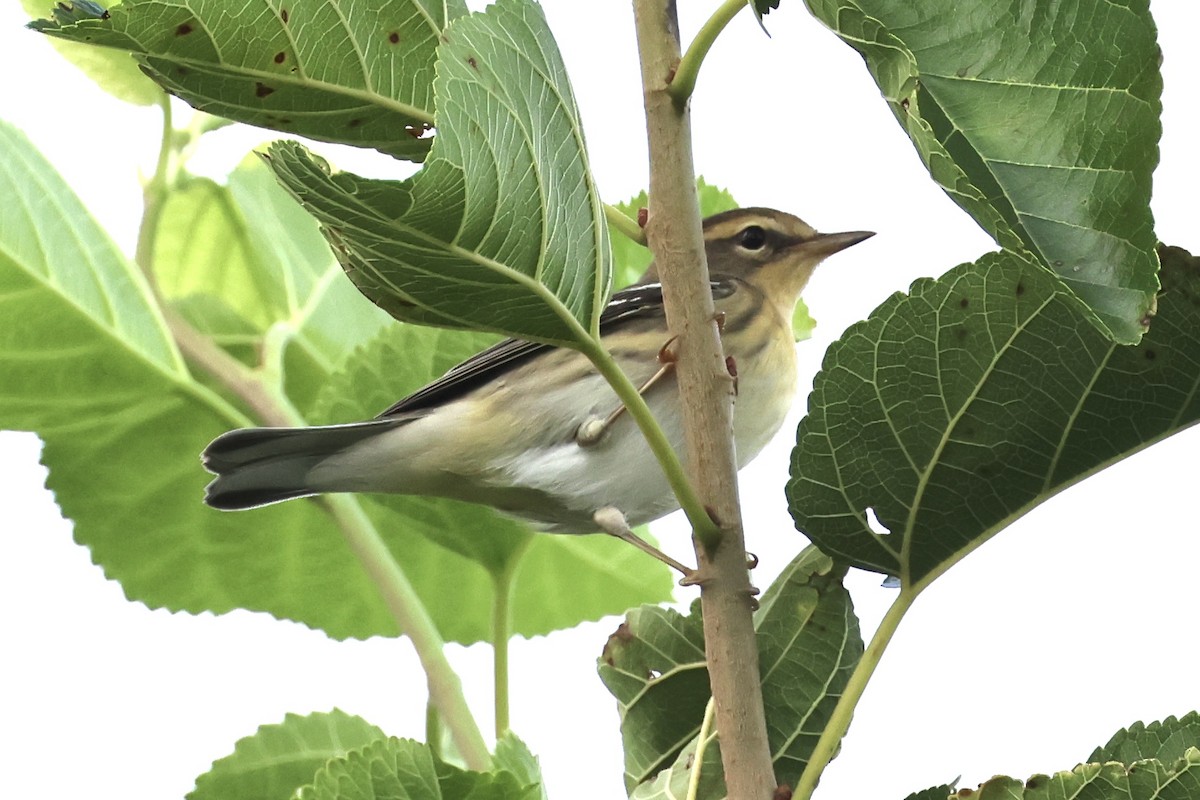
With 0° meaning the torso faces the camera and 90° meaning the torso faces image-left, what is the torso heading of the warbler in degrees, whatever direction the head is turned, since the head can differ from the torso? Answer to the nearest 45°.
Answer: approximately 270°
